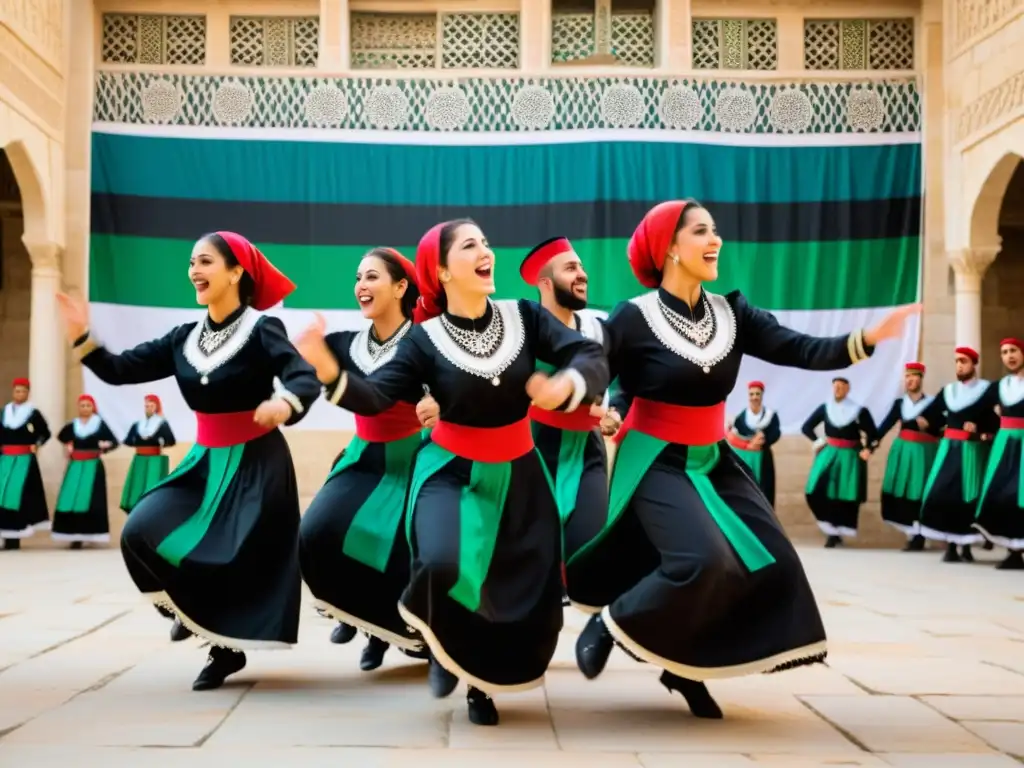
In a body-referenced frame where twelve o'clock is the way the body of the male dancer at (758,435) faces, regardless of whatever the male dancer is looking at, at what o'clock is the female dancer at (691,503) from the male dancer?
The female dancer is roughly at 12 o'clock from the male dancer.

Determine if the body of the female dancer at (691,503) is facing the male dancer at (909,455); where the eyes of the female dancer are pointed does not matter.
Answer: no

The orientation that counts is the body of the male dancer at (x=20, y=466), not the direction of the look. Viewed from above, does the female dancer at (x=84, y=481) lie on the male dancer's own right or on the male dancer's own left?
on the male dancer's own left

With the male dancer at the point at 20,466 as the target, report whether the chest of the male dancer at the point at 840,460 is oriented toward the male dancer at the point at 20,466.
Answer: no

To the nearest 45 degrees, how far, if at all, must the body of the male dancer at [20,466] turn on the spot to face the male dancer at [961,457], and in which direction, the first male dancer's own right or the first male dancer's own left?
approximately 45° to the first male dancer's own left

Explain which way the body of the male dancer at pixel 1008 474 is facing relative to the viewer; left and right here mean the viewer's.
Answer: facing the viewer and to the left of the viewer

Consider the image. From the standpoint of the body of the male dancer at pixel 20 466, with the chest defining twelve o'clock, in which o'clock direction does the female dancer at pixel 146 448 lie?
The female dancer is roughly at 9 o'clock from the male dancer.

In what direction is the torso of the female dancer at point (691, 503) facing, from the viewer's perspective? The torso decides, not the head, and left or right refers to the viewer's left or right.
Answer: facing the viewer and to the right of the viewer

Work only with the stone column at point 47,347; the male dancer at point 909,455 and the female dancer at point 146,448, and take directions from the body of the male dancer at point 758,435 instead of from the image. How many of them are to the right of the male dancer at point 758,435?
2

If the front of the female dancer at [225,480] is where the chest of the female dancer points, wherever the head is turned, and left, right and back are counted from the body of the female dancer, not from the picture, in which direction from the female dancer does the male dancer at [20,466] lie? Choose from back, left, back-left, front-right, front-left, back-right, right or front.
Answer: back-right

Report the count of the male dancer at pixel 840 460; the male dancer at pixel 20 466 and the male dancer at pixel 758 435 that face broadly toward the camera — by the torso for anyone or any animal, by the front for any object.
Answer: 3

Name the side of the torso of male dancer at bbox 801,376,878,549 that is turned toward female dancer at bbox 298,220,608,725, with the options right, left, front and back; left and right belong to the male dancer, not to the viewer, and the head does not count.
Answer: front

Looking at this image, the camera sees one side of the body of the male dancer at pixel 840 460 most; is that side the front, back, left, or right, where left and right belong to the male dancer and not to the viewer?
front

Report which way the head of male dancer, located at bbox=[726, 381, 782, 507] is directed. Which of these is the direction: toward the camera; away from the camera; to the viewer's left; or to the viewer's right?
toward the camera

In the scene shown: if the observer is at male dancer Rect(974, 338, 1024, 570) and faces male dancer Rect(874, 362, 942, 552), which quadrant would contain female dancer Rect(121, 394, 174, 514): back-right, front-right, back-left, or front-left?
front-left

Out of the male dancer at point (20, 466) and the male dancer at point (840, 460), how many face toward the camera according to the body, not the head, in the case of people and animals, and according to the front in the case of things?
2

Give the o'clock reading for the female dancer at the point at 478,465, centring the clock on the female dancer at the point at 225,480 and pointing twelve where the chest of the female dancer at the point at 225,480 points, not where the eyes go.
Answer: the female dancer at the point at 478,465 is roughly at 9 o'clock from the female dancer at the point at 225,480.

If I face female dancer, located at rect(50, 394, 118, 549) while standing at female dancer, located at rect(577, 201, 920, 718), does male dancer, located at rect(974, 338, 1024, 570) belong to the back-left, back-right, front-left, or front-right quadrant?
front-right

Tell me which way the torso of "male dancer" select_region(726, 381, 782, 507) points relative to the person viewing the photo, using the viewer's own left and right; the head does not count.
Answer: facing the viewer

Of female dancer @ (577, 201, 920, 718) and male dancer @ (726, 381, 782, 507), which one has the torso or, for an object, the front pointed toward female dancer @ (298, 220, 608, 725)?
the male dancer
